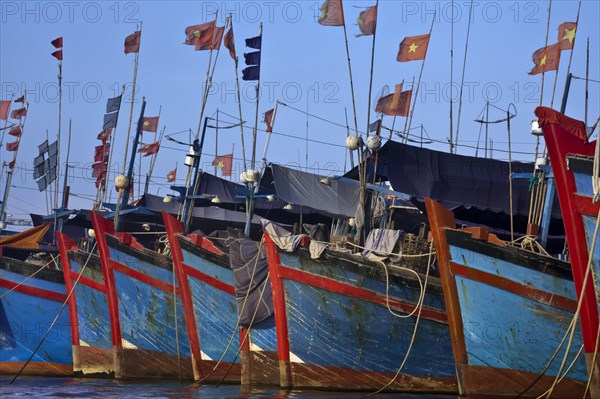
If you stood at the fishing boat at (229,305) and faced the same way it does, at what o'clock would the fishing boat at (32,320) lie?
the fishing boat at (32,320) is roughly at 3 o'clock from the fishing boat at (229,305).

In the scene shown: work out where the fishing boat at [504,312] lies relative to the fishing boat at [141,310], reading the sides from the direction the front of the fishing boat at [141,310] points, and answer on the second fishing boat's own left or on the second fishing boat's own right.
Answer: on the second fishing boat's own left

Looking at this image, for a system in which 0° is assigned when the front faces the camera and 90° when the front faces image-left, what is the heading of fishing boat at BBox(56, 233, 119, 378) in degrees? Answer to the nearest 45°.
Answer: approximately 45°

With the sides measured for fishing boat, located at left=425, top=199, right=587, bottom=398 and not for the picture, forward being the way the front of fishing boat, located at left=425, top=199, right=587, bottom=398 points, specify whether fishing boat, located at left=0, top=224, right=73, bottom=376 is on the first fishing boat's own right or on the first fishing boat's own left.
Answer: on the first fishing boat's own right

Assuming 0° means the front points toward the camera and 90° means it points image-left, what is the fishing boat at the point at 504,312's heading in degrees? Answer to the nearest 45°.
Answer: approximately 45°

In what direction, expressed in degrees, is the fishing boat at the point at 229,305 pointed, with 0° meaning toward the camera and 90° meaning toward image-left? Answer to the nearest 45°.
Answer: approximately 45°

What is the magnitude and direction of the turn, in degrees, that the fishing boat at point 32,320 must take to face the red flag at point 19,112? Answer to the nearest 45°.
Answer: approximately 135° to its right

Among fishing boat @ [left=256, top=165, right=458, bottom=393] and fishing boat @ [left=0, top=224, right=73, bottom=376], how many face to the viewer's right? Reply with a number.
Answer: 0

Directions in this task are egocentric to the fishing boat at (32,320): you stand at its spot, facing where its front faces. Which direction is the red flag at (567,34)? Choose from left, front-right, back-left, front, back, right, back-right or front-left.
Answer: left
